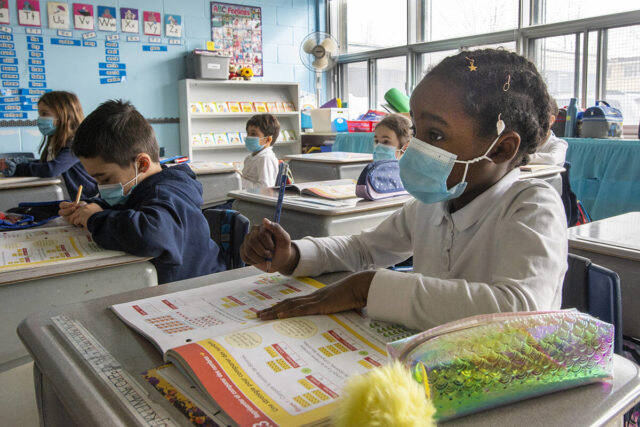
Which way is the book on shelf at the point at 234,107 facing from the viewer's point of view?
toward the camera

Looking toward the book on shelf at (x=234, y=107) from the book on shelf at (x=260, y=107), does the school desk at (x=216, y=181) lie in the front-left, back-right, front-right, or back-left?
front-left

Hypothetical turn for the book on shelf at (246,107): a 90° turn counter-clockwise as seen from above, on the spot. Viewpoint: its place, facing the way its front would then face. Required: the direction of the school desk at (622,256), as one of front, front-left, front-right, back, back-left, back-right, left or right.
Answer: right

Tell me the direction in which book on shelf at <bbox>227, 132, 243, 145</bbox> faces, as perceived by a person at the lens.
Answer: facing the viewer

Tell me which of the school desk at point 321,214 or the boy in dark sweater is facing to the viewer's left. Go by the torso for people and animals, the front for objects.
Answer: the boy in dark sweater

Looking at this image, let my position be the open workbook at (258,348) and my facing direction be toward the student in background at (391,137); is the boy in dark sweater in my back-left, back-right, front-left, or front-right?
front-left

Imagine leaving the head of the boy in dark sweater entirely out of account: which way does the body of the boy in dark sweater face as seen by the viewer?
to the viewer's left

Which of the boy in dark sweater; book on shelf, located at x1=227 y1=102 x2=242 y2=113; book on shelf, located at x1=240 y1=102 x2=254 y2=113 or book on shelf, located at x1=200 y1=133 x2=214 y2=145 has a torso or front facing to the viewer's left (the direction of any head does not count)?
the boy in dark sweater

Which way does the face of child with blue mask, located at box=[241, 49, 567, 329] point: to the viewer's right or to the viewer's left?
to the viewer's left
